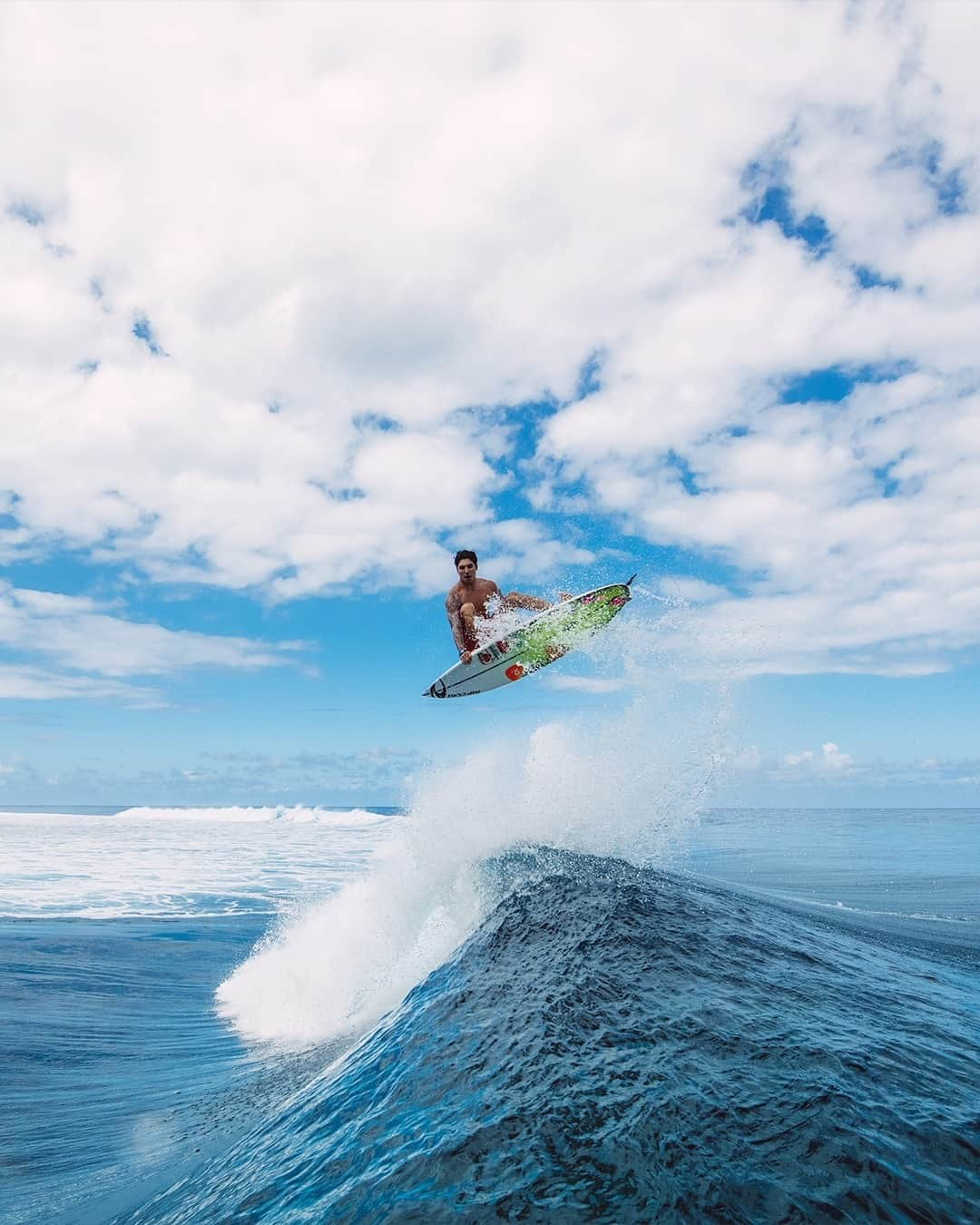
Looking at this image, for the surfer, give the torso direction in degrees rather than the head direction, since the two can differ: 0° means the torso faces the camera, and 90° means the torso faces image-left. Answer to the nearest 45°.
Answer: approximately 0°

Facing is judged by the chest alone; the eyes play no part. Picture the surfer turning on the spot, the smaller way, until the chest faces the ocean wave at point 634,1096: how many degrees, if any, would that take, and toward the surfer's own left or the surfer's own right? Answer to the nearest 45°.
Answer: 0° — they already face it
